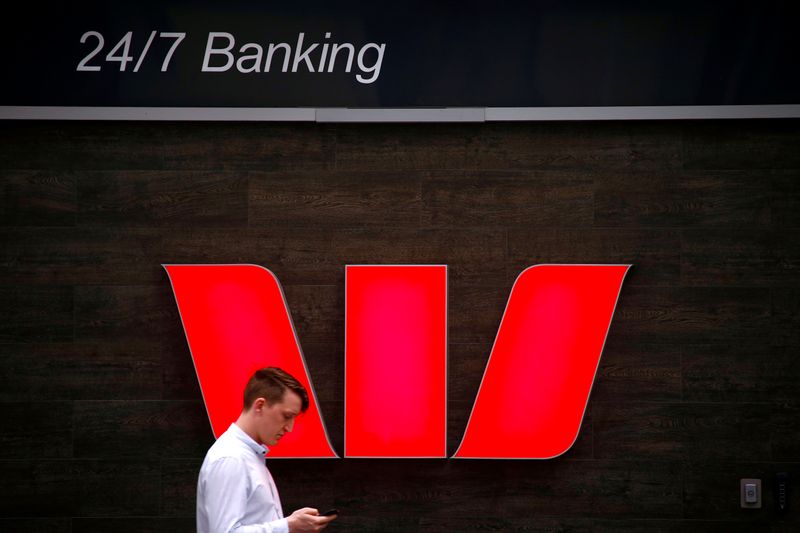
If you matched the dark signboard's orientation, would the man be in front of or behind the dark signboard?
in front

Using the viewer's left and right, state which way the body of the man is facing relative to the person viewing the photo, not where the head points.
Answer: facing to the right of the viewer

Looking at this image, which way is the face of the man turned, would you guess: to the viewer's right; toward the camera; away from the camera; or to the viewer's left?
to the viewer's right

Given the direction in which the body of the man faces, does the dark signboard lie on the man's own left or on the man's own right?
on the man's own left

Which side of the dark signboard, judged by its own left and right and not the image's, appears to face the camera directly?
front

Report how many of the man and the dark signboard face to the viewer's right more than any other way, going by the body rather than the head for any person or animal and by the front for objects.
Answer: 1

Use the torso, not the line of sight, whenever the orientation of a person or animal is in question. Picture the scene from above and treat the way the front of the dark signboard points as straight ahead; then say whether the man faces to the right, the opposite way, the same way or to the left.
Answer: to the left
